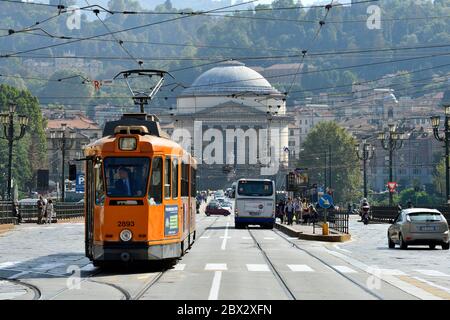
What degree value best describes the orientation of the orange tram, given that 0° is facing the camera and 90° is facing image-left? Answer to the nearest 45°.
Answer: approximately 0°

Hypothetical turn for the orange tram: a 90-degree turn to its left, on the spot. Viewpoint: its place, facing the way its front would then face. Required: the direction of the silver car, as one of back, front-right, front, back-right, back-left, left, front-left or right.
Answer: front-left
